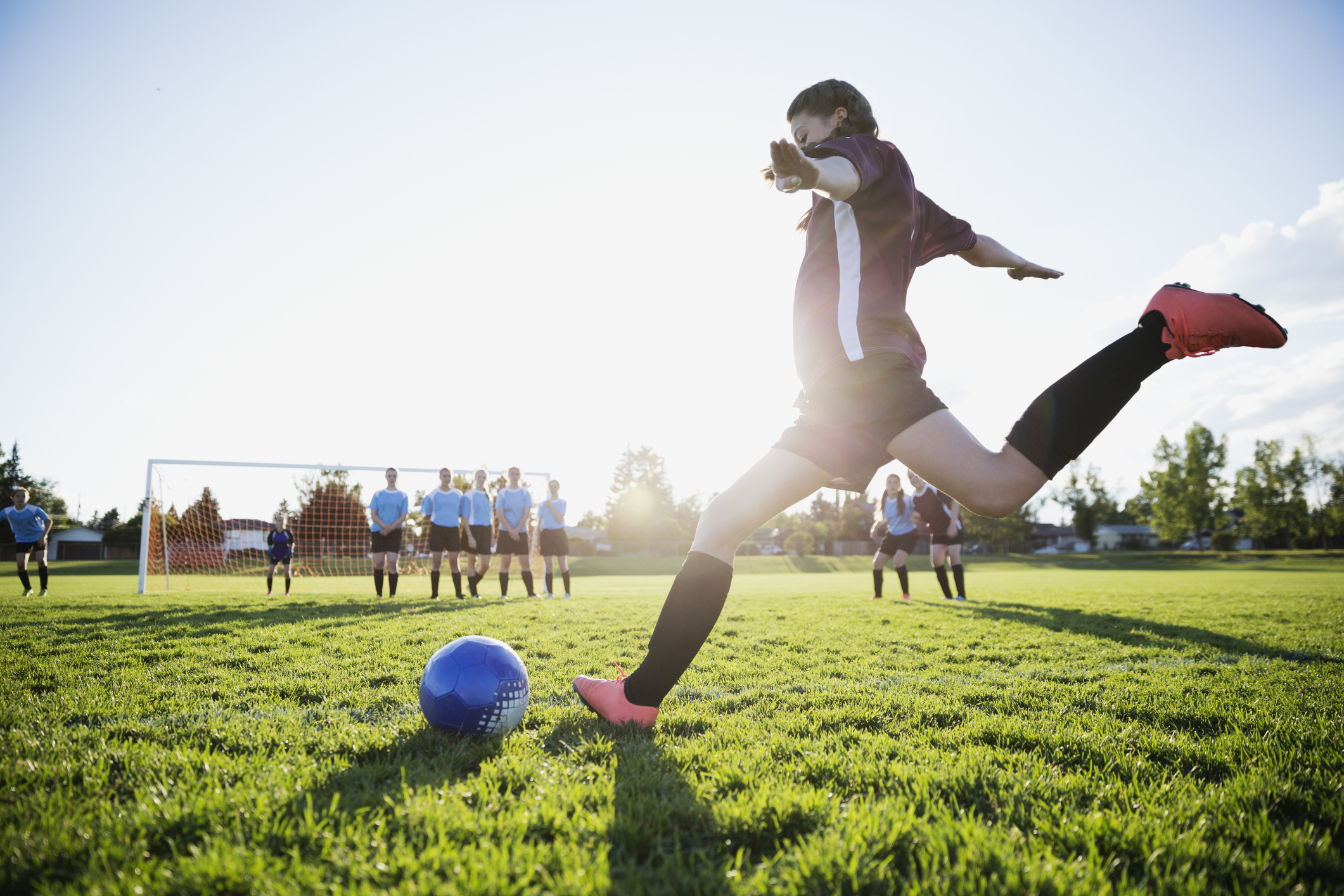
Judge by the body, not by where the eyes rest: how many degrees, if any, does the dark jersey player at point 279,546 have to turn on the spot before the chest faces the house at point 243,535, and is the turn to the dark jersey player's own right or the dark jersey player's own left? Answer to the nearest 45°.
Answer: approximately 180°

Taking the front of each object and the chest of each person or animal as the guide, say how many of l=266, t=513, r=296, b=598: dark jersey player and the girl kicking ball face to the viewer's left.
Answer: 1

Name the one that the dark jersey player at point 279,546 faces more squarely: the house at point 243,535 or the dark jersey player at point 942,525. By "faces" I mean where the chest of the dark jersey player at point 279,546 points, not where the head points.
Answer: the dark jersey player

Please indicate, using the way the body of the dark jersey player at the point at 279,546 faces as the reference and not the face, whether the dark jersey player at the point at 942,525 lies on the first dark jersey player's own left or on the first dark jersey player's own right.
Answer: on the first dark jersey player's own left

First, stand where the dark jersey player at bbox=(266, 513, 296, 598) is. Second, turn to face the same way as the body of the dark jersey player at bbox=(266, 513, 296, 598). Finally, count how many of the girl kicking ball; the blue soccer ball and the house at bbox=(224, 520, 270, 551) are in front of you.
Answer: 2

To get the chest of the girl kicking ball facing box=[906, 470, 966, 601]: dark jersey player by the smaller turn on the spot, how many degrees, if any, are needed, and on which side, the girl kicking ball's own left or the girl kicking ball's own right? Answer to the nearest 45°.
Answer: approximately 90° to the girl kicking ball's own right

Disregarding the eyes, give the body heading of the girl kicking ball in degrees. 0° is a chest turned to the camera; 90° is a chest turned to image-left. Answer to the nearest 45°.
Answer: approximately 90°

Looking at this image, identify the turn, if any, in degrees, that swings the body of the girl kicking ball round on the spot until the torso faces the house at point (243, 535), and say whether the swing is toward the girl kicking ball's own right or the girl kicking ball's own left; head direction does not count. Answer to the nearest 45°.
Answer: approximately 45° to the girl kicking ball's own right

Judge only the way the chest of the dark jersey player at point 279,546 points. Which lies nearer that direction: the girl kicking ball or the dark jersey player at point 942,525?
the girl kicking ball

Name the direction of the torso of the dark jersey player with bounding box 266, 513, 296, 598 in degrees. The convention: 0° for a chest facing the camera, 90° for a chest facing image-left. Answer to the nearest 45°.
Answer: approximately 0°

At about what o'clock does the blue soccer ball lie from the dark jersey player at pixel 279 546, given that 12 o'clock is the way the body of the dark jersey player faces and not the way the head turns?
The blue soccer ball is roughly at 12 o'clock from the dark jersey player.
